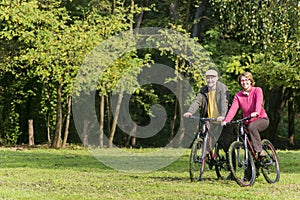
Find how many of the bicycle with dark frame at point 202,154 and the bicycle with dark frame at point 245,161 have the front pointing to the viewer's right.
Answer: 0

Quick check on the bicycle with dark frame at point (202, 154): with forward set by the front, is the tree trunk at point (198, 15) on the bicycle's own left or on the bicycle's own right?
on the bicycle's own right

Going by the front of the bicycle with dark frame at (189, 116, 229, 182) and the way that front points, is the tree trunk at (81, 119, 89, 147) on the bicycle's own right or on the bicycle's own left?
on the bicycle's own right

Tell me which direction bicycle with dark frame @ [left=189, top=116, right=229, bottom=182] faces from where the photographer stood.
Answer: facing the viewer and to the left of the viewer

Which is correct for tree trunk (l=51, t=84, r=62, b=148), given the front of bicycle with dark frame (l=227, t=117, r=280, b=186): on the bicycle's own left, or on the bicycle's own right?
on the bicycle's own right

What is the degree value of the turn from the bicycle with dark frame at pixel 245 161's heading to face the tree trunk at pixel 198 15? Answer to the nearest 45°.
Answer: approximately 135° to its right

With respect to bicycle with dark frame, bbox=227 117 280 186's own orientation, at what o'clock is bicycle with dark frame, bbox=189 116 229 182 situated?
bicycle with dark frame, bbox=189 116 229 182 is roughly at 2 o'clock from bicycle with dark frame, bbox=227 117 280 186.

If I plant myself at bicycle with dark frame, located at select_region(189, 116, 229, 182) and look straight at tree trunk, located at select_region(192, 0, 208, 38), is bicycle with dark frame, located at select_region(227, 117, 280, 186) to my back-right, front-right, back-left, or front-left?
back-right

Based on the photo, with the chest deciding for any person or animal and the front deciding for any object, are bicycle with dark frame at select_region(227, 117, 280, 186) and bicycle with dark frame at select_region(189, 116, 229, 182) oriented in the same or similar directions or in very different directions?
same or similar directions
